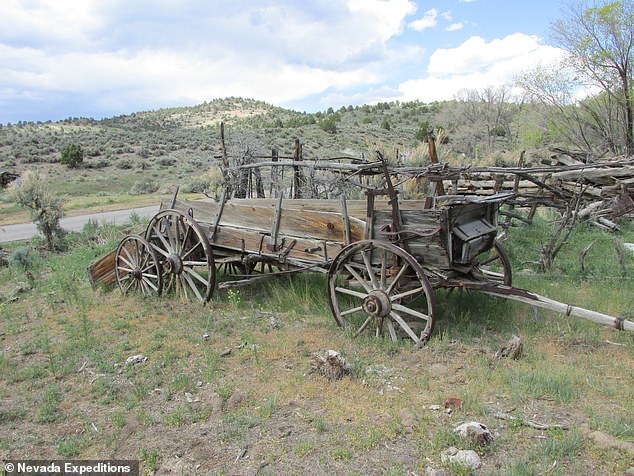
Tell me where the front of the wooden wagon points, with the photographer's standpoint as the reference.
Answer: facing the viewer and to the right of the viewer

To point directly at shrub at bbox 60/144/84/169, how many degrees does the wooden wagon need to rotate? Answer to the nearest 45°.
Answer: approximately 180°

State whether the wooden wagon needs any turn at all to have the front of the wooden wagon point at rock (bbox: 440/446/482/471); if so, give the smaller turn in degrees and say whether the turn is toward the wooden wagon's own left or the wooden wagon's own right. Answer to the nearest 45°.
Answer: approximately 45° to the wooden wagon's own right

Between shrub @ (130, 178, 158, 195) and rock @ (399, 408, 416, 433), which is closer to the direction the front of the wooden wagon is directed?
the rock

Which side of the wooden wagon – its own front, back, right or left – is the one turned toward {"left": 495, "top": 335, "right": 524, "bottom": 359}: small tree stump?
front

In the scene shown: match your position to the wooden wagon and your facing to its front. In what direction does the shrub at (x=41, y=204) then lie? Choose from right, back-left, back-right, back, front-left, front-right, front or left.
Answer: back

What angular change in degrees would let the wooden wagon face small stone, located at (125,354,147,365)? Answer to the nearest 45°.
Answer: approximately 135° to its right

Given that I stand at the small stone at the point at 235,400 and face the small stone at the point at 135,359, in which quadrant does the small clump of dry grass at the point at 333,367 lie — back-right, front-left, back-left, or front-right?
back-right

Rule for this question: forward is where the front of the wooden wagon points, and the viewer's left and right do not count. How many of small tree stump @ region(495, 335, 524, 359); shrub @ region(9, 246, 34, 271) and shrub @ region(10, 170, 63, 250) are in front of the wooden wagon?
1

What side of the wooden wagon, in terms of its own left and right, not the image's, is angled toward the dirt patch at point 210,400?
right

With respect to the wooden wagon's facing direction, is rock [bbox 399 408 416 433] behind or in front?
in front

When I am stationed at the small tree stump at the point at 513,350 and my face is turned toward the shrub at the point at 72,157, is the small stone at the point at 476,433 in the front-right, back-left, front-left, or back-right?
back-left

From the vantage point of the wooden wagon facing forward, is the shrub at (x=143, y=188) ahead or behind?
behind
